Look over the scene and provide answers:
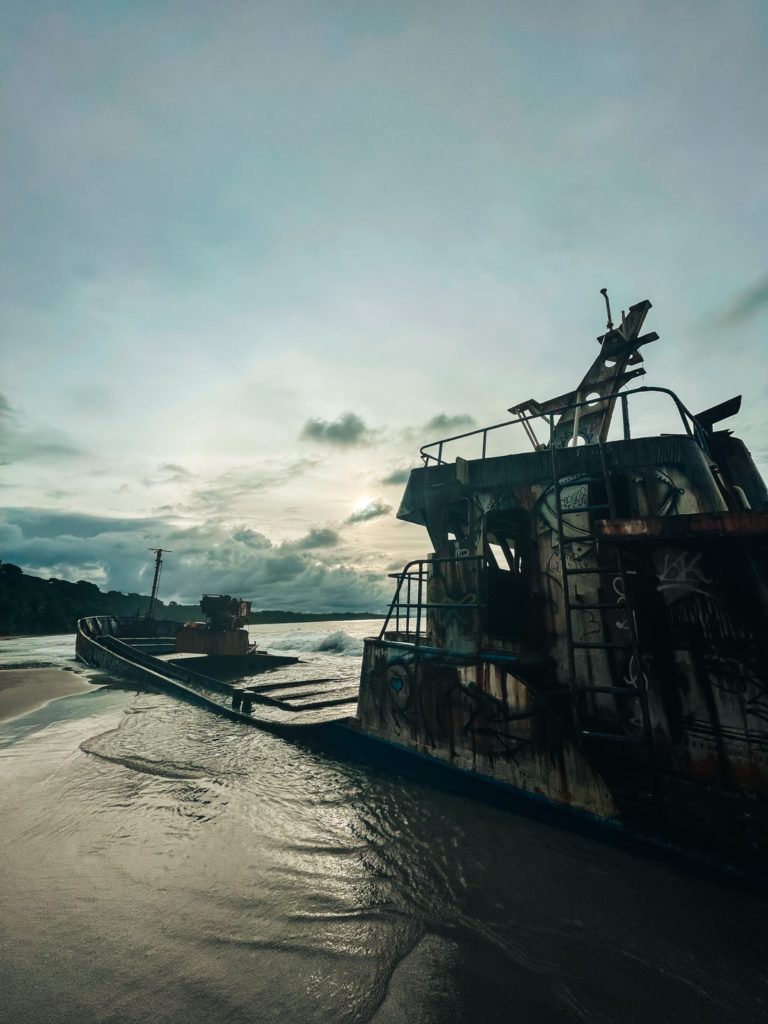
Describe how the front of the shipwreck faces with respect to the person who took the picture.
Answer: facing away from the viewer and to the left of the viewer

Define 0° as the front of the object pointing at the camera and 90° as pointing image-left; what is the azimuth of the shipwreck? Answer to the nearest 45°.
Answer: approximately 135°
